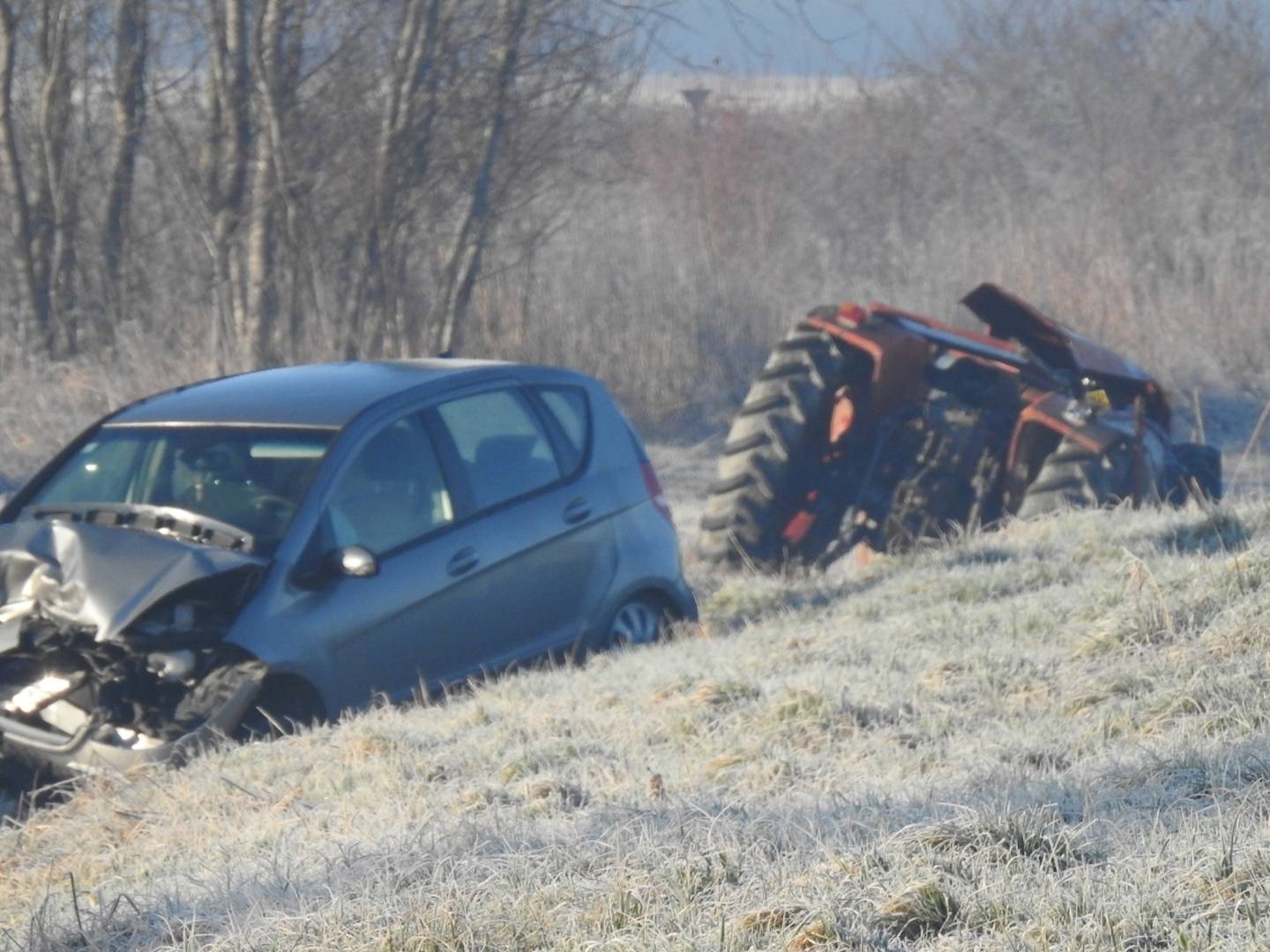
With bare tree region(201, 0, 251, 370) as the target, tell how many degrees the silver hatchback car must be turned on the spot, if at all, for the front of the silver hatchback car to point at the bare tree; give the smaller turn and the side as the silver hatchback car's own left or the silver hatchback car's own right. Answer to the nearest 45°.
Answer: approximately 135° to the silver hatchback car's own right

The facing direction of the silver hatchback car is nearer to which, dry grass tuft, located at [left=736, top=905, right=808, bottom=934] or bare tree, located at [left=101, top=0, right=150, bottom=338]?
the dry grass tuft

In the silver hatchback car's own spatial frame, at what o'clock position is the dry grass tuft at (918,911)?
The dry grass tuft is roughly at 10 o'clock from the silver hatchback car.

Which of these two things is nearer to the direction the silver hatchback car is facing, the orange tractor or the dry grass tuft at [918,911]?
the dry grass tuft

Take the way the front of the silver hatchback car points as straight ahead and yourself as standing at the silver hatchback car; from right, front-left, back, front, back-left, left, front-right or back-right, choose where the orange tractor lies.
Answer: back

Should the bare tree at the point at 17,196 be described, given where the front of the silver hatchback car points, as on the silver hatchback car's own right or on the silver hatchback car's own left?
on the silver hatchback car's own right

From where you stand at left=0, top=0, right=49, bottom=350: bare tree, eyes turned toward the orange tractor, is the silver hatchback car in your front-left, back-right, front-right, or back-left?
front-right

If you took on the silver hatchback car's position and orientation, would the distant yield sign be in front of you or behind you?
behind

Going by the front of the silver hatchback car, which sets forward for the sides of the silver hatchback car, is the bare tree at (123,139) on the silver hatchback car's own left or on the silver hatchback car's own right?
on the silver hatchback car's own right

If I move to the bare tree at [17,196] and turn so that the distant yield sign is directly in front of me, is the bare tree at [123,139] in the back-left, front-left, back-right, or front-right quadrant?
front-right

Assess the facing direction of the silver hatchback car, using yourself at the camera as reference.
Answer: facing the viewer and to the left of the viewer

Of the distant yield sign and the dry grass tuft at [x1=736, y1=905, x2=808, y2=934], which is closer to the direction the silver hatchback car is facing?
the dry grass tuft

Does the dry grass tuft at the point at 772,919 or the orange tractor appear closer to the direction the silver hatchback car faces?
the dry grass tuft
